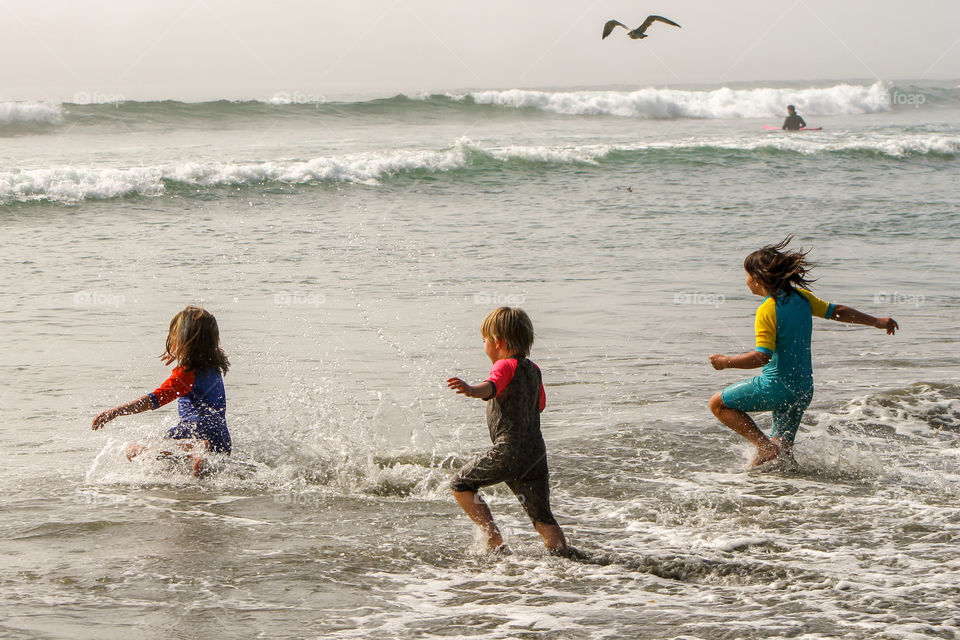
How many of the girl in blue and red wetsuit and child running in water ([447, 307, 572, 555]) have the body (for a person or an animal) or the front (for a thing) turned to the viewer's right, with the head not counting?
0

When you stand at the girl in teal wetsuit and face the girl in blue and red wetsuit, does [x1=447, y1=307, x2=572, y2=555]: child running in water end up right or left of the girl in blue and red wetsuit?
left

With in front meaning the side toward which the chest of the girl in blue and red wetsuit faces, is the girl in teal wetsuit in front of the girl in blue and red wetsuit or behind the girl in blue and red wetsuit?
behind

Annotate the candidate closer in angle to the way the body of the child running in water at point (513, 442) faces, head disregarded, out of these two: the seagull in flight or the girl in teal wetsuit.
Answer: the seagull in flight

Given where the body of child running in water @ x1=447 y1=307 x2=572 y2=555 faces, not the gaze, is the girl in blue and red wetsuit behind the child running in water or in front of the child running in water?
in front

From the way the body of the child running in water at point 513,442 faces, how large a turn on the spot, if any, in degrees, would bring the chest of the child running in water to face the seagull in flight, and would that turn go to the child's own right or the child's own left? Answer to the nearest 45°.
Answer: approximately 45° to the child's own right

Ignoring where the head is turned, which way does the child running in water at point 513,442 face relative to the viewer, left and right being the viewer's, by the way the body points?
facing away from the viewer and to the left of the viewer

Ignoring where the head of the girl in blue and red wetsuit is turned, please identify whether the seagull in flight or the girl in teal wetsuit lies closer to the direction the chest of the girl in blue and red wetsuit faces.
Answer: the seagull in flight

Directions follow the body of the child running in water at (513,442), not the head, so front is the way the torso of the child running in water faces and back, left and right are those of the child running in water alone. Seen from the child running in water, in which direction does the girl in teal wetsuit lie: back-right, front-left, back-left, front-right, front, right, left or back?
right

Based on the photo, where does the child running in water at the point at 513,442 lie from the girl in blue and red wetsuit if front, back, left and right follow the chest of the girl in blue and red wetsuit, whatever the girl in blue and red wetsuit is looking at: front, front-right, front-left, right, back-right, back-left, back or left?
back

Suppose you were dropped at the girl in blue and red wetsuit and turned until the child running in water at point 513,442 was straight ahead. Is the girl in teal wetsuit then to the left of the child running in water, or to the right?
left

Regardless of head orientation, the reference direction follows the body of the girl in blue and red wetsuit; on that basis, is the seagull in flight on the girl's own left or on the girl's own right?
on the girl's own right

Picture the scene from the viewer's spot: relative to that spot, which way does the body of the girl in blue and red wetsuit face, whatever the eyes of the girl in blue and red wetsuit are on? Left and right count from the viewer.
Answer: facing away from the viewer and to the left of the viewer
